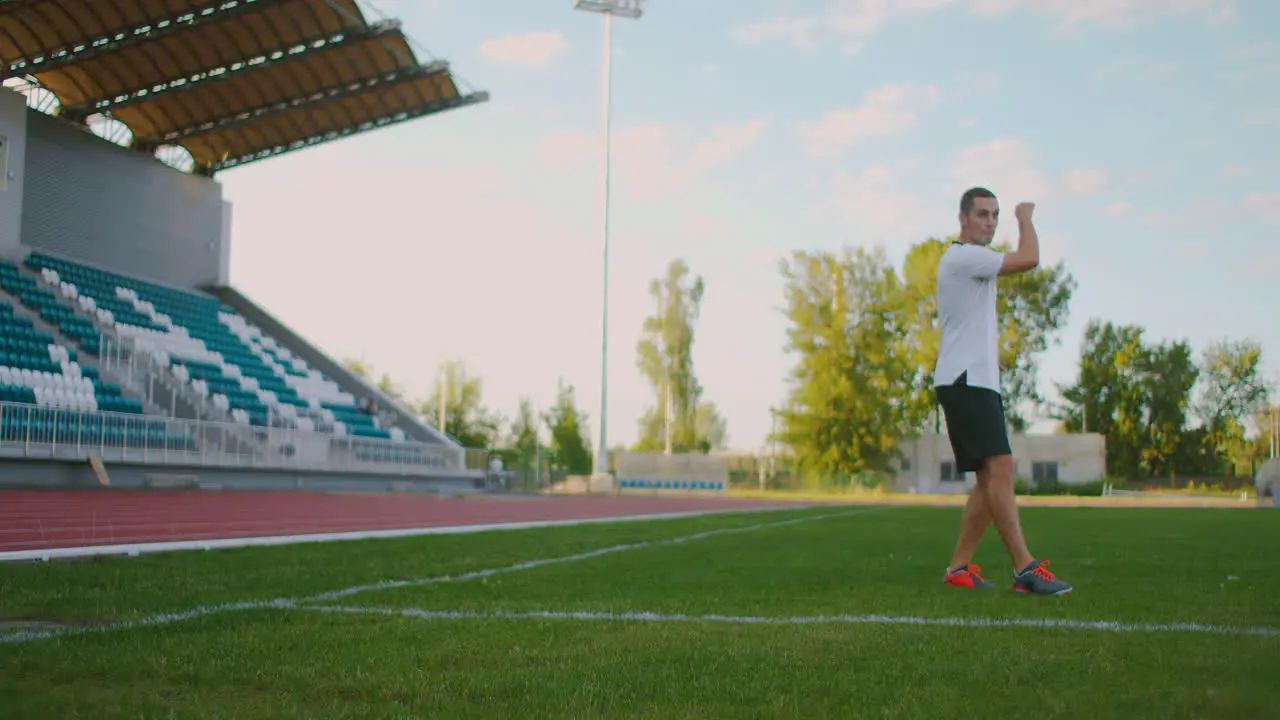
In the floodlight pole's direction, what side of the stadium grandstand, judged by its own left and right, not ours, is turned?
left

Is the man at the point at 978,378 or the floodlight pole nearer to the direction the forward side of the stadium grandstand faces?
the man

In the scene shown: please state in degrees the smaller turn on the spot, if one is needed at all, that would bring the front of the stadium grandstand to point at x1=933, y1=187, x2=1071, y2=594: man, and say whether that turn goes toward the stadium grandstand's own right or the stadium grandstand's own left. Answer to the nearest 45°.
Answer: approximately 45° to the stadium grandstand's own right

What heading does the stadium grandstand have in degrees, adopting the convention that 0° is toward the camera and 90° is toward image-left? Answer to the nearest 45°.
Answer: approximately 315°
